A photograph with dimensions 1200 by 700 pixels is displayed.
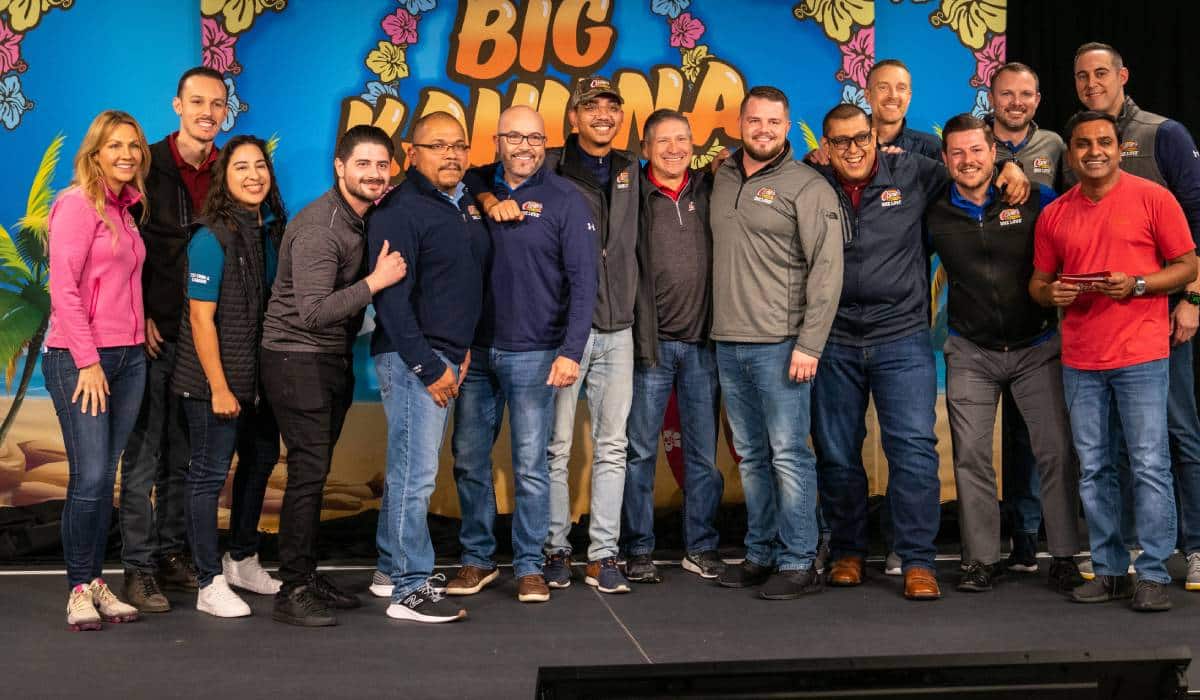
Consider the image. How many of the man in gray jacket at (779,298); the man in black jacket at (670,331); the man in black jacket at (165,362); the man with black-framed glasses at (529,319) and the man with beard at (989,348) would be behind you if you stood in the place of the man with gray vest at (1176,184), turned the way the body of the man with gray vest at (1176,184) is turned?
0

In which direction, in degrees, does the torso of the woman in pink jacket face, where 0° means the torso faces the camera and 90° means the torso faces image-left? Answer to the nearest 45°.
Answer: approximately 315°

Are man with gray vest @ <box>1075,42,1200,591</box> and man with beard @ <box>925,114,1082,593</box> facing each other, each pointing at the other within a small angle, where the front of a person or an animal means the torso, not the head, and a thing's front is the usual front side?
no

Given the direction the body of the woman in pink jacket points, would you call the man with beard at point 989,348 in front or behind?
in front

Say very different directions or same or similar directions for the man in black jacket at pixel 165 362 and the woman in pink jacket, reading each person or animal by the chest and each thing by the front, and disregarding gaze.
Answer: same or similar directions

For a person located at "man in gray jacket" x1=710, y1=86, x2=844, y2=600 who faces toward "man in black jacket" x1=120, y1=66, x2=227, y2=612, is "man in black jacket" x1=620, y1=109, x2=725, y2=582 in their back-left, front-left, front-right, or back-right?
front-right

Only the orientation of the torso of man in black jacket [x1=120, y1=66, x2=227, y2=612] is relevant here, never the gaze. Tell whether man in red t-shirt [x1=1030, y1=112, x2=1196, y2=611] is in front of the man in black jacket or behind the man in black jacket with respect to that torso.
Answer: in front

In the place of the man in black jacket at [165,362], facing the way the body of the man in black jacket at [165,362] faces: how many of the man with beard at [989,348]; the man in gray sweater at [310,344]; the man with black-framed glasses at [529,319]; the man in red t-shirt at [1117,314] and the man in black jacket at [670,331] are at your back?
0

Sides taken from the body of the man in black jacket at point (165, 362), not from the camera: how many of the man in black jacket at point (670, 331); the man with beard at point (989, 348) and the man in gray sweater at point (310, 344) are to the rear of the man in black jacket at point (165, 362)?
0

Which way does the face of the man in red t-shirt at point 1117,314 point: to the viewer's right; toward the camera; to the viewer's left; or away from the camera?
toward the camera

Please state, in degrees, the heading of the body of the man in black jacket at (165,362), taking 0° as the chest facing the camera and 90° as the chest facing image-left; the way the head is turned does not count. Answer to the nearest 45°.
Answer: approximately 315°

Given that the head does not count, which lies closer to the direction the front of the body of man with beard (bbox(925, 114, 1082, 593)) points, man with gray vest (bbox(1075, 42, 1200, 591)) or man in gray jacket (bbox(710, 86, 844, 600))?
the man in gray jacket

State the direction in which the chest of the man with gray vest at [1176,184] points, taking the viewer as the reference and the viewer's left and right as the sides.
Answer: facing the viewer and to the left of the viewer

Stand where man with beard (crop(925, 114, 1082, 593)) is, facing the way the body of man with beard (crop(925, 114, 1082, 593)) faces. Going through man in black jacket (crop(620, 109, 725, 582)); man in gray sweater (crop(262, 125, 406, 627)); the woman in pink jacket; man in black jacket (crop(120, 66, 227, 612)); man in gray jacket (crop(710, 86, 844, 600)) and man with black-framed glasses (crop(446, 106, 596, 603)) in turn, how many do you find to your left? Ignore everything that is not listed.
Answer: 0

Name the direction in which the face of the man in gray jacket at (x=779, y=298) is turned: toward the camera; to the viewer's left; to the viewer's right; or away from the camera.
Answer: toward the camera

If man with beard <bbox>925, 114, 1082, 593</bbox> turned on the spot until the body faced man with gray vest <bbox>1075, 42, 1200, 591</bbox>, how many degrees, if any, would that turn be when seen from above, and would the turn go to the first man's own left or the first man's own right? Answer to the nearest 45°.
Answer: approximately 135° to the first man's own left

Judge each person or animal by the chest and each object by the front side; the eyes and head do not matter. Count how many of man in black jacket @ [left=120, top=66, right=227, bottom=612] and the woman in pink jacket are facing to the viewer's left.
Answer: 0
